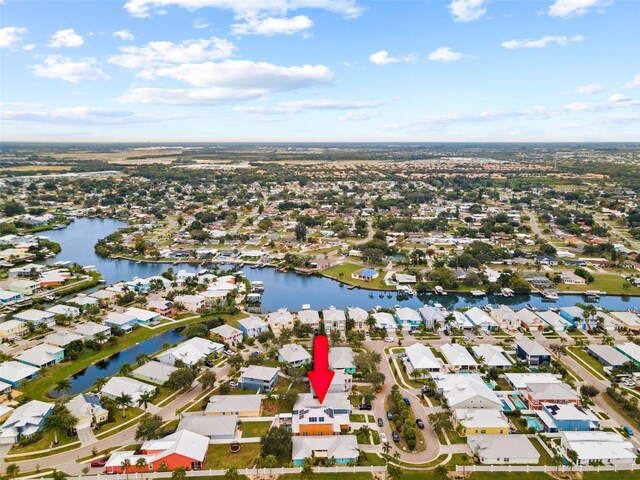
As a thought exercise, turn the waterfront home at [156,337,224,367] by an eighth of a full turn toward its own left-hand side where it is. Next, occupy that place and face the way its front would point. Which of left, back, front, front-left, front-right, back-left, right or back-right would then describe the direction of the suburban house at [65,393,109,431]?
back-right

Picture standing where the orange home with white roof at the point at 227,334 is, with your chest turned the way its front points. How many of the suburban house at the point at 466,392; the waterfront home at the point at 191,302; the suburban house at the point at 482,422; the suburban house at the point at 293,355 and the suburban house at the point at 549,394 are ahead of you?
4

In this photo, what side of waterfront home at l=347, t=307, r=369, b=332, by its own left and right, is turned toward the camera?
front

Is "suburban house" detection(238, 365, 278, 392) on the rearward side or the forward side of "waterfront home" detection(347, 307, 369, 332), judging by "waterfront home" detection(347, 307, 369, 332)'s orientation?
on the forward side

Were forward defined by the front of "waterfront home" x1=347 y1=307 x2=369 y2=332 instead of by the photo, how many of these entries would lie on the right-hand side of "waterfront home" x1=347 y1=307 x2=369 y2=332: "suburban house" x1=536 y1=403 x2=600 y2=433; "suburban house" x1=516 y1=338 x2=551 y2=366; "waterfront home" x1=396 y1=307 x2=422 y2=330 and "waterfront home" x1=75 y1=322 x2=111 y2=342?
1

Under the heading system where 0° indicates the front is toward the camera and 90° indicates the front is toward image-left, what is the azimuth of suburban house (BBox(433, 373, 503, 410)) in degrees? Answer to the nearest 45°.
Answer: approximately 90°

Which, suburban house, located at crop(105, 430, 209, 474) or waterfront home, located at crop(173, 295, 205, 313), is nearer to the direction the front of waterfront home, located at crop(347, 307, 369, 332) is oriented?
the suburban house

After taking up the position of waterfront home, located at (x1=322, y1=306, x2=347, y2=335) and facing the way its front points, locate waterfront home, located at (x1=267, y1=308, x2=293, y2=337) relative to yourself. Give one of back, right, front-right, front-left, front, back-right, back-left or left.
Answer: right

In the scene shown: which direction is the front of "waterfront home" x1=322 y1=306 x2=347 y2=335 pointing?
toward the camera

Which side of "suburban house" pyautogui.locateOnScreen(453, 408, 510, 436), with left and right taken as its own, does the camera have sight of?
left

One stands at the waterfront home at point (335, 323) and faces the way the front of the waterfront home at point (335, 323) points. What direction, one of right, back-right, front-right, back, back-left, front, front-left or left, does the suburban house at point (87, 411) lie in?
front-right
